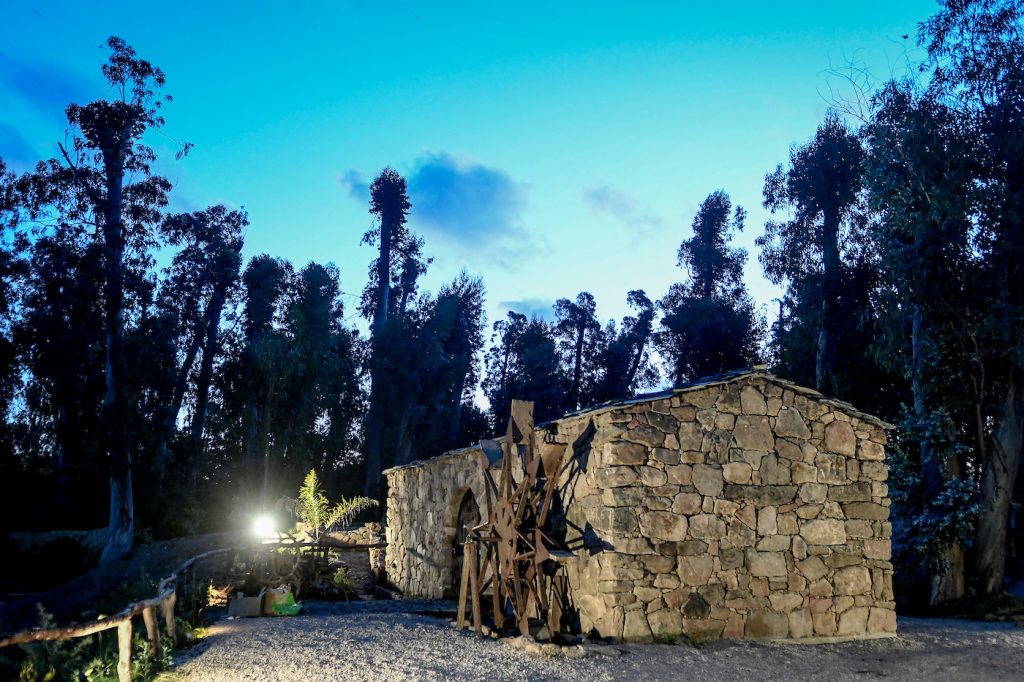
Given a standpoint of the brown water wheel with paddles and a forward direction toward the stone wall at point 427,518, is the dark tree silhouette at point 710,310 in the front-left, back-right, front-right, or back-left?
front-right

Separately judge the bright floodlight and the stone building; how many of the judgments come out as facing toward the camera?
1

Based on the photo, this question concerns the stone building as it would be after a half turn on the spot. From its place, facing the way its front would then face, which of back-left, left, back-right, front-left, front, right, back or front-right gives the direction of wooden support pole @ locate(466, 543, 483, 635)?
back

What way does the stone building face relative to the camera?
to the viewer's left

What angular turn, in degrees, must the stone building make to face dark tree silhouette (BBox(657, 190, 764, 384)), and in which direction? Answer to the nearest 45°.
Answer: approximately 90° to its right

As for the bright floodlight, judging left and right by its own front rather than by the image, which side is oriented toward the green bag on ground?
front

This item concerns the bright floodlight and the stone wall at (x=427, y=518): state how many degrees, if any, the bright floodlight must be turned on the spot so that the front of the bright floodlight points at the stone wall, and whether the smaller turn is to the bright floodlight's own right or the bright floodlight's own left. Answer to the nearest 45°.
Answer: approximately 90° to the bright floodlight's own left

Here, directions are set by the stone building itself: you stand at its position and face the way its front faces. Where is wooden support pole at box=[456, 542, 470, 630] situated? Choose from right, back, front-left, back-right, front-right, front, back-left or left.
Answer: front

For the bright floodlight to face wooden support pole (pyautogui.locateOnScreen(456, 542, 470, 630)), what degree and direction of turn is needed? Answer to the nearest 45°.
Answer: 0° — it already faces it

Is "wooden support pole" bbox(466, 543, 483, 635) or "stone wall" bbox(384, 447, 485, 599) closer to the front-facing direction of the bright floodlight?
the wooden support pole

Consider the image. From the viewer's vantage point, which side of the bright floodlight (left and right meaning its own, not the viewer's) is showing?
front
